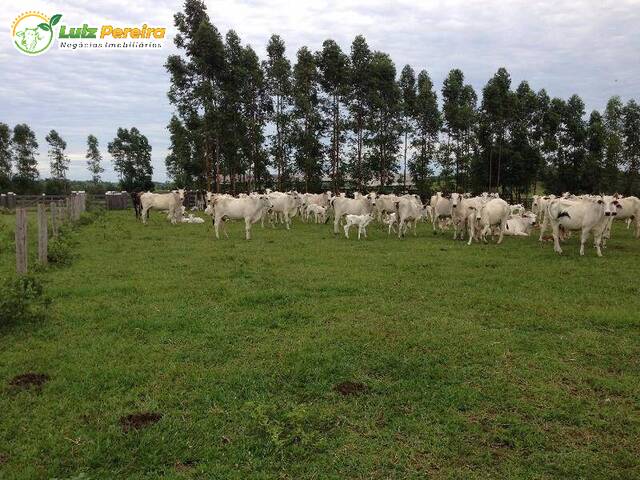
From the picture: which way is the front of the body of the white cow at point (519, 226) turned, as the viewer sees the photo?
to the viewer's right

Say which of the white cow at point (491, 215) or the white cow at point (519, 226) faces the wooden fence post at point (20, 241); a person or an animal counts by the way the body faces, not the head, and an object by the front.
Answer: the white cow at point (491, 215)

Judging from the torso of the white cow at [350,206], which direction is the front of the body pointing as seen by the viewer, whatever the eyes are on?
to the viewer's right

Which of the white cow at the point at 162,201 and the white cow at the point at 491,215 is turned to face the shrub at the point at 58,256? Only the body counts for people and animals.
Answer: the white cow at the point at 491,215

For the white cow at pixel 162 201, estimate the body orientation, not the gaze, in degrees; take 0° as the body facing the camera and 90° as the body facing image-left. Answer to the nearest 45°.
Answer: approximately 270°

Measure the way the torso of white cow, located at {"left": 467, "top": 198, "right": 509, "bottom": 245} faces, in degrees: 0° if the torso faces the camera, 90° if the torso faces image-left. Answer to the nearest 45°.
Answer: approximately 45°
